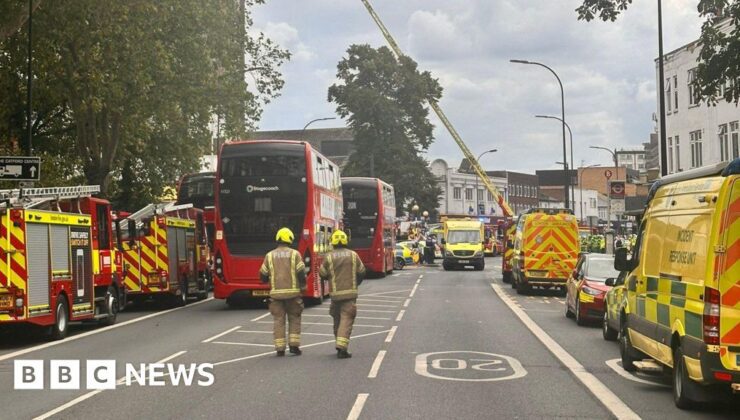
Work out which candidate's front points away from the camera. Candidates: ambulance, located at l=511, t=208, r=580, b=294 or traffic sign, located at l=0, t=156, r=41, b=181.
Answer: the ambulance

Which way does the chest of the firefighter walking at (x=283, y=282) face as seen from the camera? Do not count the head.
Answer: away from the camera

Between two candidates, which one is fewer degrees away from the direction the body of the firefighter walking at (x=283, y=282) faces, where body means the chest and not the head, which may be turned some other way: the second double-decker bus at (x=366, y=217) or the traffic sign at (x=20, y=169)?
the second double-decker bus

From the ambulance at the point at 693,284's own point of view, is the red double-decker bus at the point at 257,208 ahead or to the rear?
ahead

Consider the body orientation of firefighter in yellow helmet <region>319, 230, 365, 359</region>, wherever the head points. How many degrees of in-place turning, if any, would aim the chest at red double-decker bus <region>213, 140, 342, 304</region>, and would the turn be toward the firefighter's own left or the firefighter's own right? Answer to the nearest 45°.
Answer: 0° — they already face it

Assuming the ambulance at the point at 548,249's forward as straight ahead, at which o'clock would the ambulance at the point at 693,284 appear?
the ambulance at the point at 693,284 is roughly at 6 o'clock from the ambulance at the point at 548,249.

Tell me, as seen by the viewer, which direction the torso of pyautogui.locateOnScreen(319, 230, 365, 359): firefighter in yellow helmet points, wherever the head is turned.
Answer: away from the camera

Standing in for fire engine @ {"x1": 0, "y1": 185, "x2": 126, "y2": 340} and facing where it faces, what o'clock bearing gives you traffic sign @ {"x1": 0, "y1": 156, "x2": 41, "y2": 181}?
The traffic sign is roughly at 10 o'clock from the fire engine.

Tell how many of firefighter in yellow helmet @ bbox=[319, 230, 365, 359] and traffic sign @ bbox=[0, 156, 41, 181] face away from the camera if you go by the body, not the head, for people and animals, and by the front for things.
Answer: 1

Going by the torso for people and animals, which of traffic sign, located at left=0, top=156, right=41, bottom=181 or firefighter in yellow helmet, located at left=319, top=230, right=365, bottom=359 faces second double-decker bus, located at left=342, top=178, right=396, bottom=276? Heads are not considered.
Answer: the firefighter in yellow helmet

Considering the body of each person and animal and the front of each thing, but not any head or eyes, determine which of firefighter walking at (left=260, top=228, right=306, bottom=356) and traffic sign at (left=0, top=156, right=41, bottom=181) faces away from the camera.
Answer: the firefighter walking

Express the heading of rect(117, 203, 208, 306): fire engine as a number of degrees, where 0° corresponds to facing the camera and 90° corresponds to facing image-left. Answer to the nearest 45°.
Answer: approximately 225°

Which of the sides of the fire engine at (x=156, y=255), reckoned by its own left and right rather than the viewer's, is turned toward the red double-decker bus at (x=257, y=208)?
right

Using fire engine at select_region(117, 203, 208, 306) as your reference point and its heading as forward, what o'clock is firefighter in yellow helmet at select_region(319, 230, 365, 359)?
The firefighter in yellow helmet is roughly at 4 o'clock from the fire engine.

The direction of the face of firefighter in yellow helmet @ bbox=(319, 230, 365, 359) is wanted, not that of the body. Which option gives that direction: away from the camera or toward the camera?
away from the camera

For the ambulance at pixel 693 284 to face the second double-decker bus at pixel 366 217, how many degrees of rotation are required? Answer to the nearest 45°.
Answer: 0° — it already faces it
